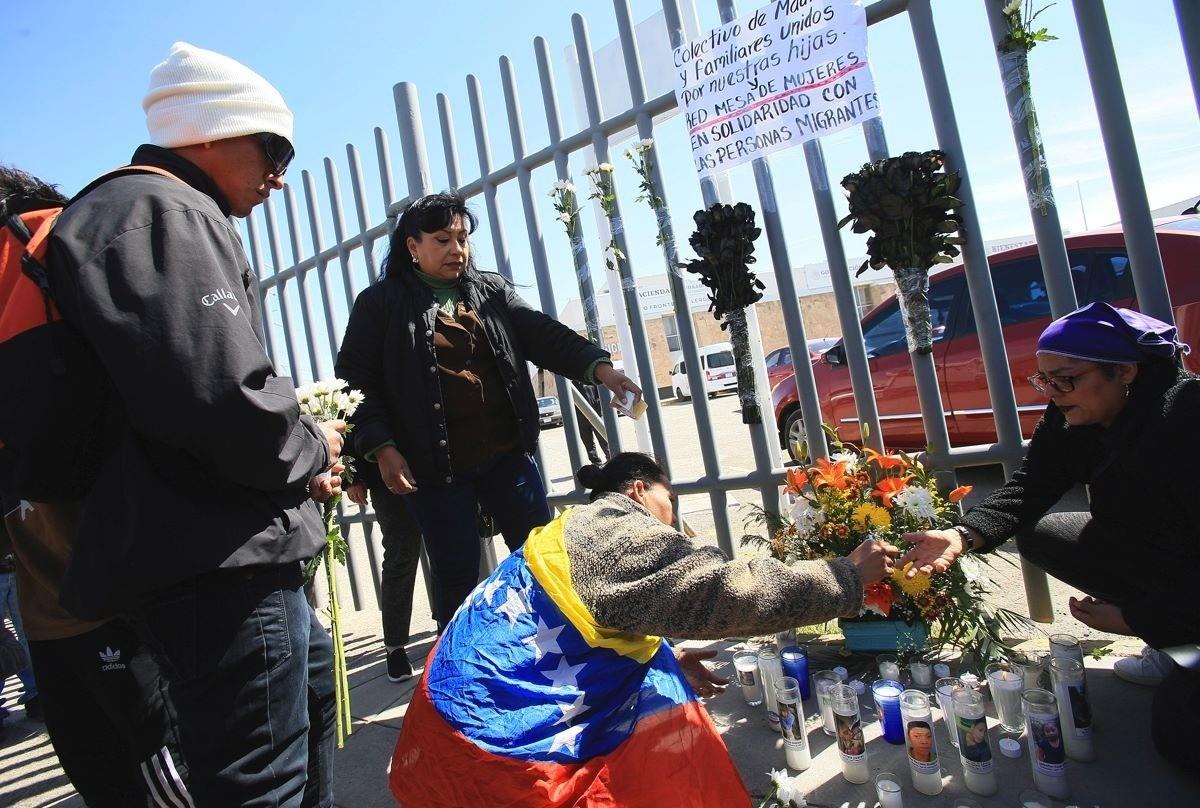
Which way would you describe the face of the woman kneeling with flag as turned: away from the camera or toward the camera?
away from the camera

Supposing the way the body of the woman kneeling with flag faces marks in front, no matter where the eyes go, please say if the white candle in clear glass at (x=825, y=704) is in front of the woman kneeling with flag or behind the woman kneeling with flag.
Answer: in front

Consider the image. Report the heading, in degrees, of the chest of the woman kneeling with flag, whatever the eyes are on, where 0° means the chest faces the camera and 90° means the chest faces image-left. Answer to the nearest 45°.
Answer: approximately 225°

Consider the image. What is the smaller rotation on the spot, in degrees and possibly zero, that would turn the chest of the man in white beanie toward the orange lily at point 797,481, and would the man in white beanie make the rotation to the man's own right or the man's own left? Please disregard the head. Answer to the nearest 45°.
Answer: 0° — they already face it

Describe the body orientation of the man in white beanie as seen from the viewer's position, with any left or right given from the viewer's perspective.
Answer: facing to the right of the viewer

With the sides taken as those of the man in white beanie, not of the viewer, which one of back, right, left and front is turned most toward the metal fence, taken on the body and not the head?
front

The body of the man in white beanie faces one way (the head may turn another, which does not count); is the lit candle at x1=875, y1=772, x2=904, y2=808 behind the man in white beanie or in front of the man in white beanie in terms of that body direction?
in front

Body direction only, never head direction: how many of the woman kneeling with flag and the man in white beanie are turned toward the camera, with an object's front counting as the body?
0

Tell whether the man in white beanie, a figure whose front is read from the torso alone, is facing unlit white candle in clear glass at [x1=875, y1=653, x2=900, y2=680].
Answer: yes

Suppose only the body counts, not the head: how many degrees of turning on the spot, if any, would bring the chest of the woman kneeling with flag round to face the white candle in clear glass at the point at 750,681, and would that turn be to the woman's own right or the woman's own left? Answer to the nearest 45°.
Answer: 0° — they already face it

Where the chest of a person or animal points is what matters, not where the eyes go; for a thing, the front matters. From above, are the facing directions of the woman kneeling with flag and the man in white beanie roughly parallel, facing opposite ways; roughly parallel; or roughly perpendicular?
roughly parallel

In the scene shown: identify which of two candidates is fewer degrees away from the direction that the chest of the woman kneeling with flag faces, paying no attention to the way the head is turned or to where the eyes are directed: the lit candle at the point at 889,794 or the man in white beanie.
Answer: the lit candle

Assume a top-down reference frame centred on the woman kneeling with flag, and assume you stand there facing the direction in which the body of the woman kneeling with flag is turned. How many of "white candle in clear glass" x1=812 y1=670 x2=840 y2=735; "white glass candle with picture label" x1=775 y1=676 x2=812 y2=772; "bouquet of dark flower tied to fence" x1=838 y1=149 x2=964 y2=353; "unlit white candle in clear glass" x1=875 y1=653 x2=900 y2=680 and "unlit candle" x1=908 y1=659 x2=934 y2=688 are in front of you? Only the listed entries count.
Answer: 5

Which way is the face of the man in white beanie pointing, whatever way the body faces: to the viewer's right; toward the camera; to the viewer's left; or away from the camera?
to the viewer's right

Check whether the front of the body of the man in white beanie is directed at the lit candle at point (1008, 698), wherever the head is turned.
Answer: yes

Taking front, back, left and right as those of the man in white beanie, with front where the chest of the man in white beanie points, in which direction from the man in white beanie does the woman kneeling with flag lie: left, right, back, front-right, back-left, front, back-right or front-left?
front

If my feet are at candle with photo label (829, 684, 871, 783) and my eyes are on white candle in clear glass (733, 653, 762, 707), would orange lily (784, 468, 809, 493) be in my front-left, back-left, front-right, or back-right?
front-right

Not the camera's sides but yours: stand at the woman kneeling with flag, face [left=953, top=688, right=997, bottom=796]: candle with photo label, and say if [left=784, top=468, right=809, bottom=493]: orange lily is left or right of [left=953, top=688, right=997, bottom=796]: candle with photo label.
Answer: left

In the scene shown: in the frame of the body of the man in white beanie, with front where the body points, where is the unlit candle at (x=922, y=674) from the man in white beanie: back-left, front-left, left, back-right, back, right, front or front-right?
front
